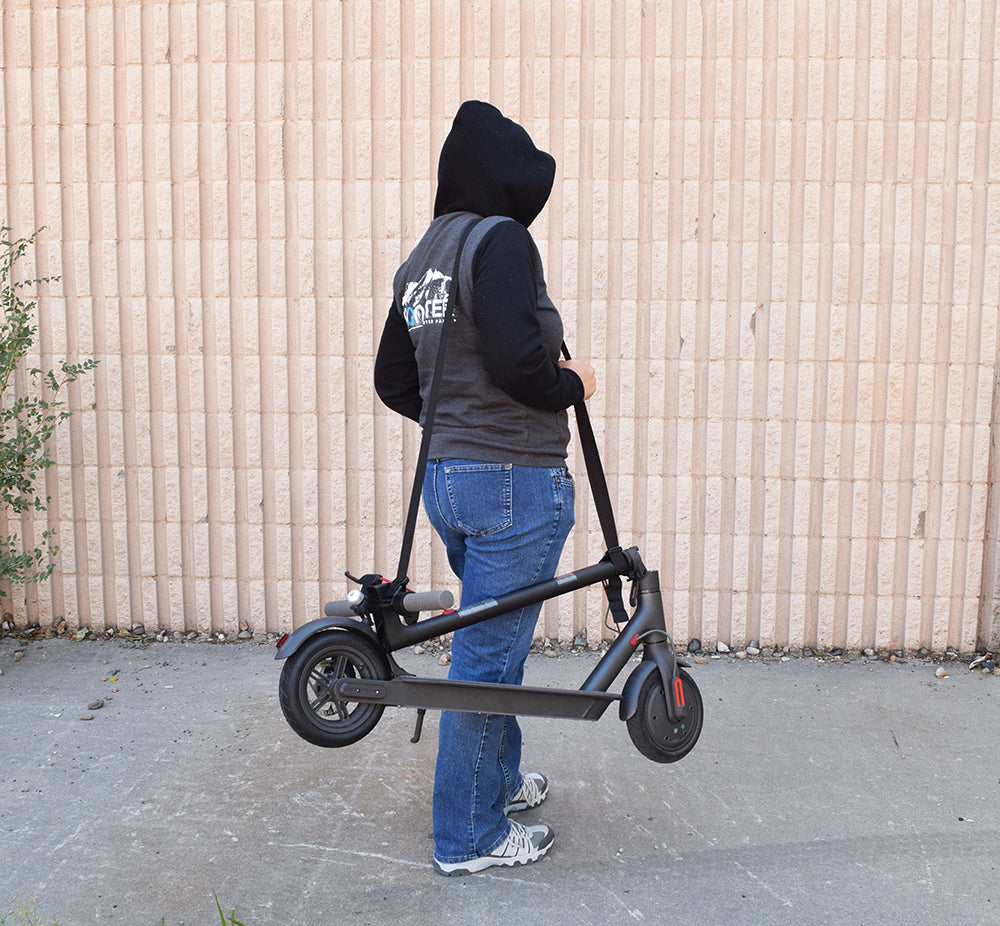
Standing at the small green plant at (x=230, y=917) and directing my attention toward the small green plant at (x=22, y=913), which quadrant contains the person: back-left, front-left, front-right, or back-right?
back-right

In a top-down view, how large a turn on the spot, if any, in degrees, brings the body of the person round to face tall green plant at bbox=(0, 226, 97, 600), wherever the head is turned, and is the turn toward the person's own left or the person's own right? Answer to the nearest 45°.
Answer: approximately 90° to the person's own left

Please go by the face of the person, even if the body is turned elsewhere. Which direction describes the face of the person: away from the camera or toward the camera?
away from the camera

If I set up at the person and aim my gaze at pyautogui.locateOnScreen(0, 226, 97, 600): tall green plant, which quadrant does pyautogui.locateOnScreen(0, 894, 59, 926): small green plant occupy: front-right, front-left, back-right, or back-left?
front-left

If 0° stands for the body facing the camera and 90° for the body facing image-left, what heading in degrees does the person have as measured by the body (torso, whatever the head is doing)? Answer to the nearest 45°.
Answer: approximately 225°
